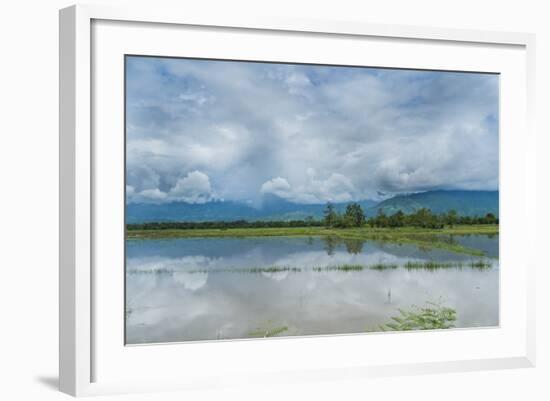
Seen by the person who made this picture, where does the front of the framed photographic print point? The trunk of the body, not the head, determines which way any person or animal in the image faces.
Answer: facing the viewer and to the right of the viewer
